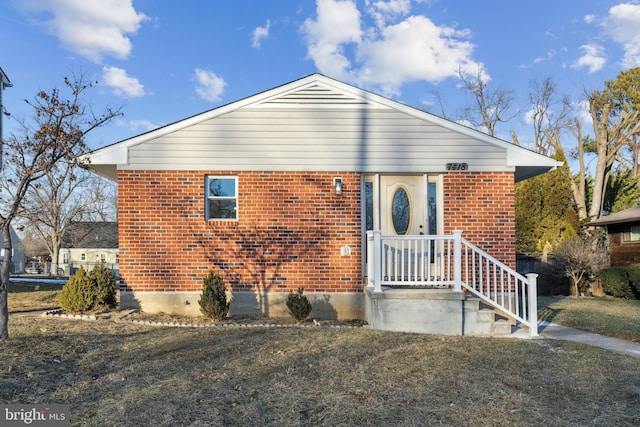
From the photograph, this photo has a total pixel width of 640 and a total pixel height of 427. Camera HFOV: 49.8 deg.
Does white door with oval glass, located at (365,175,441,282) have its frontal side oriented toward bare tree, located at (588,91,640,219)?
no

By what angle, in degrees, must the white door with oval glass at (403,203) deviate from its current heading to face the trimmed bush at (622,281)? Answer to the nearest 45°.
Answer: approximately 135° to its left

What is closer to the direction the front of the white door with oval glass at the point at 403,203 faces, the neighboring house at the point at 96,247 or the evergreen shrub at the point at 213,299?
the evergreen shrub

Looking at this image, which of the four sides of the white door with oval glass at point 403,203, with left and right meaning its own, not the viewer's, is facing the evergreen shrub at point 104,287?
right

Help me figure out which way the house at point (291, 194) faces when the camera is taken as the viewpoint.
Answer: facing the viewer

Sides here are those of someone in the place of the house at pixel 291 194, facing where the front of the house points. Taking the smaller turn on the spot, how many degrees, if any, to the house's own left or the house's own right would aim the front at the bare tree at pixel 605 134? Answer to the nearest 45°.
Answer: approximately 135° to the house's own left

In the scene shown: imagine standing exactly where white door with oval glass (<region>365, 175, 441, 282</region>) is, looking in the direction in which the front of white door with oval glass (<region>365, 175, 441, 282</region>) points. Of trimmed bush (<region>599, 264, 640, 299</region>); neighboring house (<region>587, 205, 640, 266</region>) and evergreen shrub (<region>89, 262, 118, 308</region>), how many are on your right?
1

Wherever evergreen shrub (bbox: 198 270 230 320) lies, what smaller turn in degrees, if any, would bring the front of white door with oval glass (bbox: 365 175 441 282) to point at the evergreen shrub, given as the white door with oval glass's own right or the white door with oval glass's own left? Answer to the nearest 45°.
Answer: approximately 45° to the white door with oval glass's own right

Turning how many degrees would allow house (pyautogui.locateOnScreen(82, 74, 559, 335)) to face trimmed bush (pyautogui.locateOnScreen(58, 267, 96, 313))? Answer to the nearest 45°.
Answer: approximately 90° to its right

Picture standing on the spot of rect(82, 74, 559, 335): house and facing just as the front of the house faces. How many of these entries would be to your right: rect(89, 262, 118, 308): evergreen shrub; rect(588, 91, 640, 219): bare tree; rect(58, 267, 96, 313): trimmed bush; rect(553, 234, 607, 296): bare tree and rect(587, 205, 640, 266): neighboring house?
2

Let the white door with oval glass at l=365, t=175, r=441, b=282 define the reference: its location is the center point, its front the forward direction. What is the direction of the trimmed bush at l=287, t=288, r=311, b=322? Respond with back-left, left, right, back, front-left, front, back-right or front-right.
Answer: front-right

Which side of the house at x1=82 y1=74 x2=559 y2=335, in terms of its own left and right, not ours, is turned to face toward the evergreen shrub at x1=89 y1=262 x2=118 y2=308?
right
